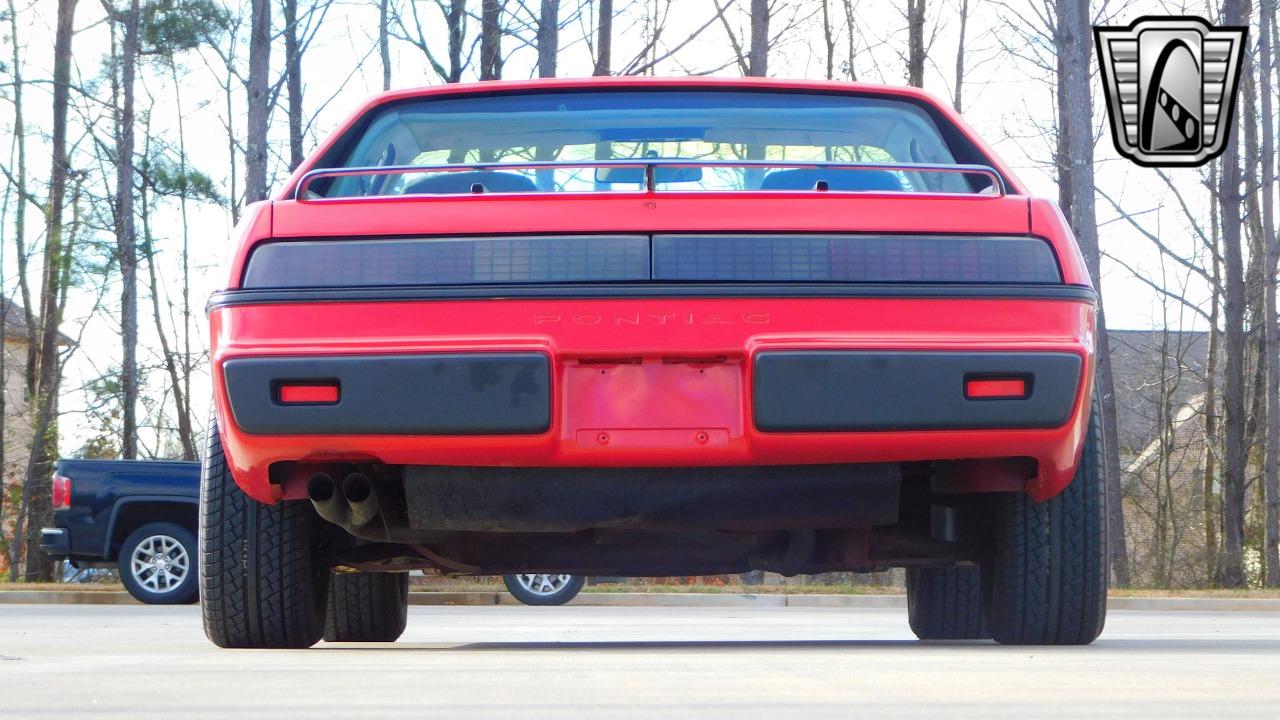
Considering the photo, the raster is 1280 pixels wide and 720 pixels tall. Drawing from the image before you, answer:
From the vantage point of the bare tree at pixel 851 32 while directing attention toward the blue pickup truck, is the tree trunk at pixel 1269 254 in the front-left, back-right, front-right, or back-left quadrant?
back-left

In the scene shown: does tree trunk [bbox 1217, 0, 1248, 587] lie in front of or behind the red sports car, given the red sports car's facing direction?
in front

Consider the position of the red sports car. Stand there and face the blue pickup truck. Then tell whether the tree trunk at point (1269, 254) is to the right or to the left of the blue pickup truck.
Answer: right

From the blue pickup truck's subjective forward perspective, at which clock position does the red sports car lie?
The red sports car is roughly at 3 o'clock from the blue pickup truck.

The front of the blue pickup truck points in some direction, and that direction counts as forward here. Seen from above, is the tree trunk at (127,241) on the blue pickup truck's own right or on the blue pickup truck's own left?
on the blue pickup truck's own left

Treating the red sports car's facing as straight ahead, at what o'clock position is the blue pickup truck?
The blue pickup truck is roughly at 11 o'clock from the red sports car.

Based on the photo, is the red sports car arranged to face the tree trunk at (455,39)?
yes

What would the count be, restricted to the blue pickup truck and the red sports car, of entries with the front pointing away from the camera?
1

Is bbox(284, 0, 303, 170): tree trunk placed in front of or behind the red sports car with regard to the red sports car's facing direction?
in front

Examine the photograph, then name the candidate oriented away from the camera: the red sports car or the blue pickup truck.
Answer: the red sports car

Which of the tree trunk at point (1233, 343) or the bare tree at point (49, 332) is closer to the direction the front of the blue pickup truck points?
the tree trunk

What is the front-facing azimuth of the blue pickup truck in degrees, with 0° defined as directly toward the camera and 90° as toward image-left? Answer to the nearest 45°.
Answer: approximately 270°

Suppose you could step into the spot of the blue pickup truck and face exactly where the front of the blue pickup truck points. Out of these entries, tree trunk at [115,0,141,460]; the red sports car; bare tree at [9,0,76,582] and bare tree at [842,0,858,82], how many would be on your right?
1

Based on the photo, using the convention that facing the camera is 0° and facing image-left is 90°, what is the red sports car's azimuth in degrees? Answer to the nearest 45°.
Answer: approximately 180°

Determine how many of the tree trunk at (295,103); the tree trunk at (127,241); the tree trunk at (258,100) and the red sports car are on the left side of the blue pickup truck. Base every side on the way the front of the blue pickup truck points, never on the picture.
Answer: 3
